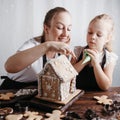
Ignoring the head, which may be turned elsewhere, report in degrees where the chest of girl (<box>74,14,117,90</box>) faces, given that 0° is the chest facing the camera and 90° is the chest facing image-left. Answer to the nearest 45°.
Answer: approximately 45°

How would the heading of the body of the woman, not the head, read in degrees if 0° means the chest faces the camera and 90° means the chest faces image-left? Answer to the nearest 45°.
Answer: approximately 315°

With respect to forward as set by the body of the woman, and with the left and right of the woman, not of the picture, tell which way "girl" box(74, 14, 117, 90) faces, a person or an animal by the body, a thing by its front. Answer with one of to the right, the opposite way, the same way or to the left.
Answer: to the right

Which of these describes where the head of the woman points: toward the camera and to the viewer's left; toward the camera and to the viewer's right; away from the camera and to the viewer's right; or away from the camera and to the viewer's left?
toward the camera and to the viewer's right
